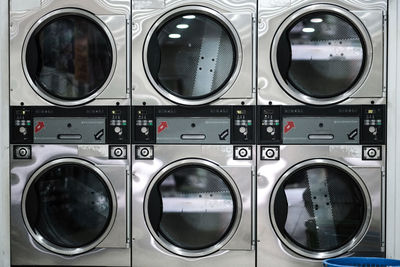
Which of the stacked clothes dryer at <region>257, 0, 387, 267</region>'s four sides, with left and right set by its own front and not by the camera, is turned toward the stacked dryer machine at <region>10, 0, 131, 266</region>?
right

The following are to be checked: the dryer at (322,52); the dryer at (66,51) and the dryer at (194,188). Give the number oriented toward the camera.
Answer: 3

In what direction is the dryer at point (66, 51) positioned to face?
toward the camera

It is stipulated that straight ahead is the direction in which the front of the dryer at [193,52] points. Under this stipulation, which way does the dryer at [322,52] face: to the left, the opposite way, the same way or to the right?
the same way

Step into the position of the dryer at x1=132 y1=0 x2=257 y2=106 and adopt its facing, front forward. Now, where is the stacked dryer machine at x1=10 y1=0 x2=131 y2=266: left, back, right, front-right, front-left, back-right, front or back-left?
right

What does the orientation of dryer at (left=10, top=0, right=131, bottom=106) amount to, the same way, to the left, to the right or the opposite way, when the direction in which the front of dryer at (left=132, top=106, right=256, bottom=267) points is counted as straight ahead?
the same way

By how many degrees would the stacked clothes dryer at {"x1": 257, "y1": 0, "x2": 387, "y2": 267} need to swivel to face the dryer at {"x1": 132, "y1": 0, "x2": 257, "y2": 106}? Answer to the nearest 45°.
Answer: approximately 90° to its right

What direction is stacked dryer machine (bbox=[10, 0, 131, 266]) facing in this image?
toward the camera

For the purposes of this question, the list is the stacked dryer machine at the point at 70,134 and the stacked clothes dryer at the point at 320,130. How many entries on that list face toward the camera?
2

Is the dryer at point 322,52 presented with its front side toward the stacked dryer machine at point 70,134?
no

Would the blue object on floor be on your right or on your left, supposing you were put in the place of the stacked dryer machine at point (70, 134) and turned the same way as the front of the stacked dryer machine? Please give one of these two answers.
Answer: on your left

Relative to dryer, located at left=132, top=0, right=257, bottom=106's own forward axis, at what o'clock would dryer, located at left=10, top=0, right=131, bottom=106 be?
dryer, located at left=10, top=0, right=131, bottom=106 is roughly at 3 o'clock from dryer, located at left=132, top=0, right=257, bottom=106.

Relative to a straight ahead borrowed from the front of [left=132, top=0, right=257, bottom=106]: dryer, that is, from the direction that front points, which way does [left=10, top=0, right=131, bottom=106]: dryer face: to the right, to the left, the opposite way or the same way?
the same way

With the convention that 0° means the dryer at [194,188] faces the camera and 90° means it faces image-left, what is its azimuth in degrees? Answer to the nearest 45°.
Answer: approximately 0°

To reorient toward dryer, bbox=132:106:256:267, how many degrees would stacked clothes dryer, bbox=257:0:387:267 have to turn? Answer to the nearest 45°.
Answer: approximately 90° to its right

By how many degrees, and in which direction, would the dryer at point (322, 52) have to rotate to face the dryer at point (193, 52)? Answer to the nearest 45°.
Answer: approximately 90° to its right
